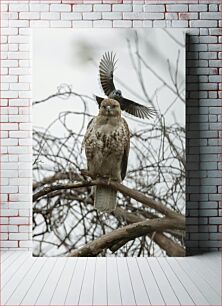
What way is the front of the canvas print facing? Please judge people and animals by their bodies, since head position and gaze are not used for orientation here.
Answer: toward the camera
